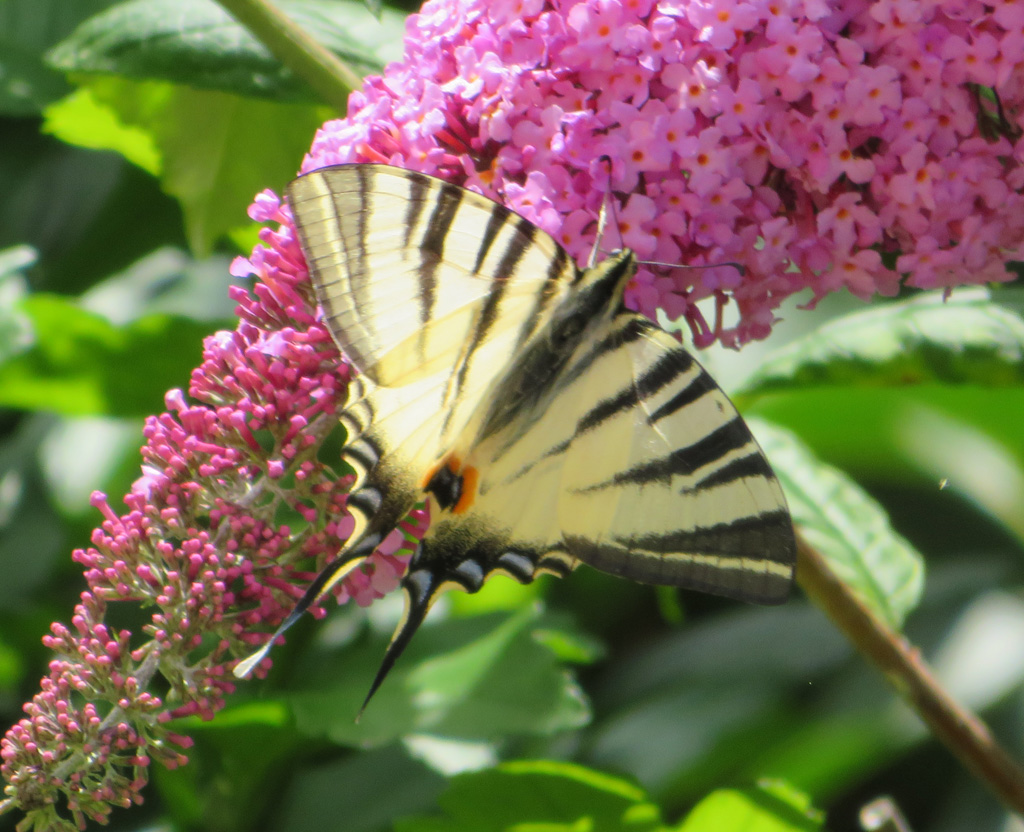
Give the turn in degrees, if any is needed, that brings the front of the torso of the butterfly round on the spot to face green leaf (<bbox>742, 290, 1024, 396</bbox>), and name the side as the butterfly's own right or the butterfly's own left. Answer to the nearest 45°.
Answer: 0° — it already faces it

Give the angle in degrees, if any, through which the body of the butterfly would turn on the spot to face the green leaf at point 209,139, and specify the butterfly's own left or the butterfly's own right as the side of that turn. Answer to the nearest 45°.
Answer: approximately 90° to the butterfly's own left

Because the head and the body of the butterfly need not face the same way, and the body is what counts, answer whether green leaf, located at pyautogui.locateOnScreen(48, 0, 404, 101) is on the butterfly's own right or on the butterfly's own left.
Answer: on the butterfly's own left

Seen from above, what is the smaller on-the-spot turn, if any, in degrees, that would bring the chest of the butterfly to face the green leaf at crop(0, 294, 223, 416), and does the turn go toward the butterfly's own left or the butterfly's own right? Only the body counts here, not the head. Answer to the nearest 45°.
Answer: approximately 90° to the butterfly's own left

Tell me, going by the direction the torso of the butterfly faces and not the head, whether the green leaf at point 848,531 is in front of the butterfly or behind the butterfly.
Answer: in front

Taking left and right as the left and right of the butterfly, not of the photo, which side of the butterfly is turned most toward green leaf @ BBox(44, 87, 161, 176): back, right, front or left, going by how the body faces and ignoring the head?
left

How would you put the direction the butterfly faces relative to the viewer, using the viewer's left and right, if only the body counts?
facing away from the viewer and to the right of the viewer

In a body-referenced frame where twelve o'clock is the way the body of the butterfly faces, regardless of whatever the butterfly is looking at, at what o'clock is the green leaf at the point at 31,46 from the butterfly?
The green leaf is roughly at 9 o'clock from the butterfly.

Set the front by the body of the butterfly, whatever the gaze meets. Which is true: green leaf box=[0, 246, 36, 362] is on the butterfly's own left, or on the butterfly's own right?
on the butterfly's own left
